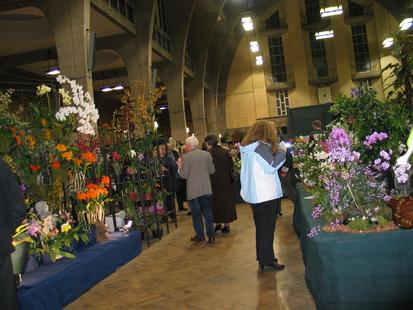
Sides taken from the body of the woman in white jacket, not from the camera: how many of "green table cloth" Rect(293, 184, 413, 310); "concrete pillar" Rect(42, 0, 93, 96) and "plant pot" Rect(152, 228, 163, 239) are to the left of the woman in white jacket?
2

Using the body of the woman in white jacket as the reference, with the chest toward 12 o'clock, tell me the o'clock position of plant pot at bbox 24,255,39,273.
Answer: The plant pot is roughly at 7 o'clock from the woman in white jacket.

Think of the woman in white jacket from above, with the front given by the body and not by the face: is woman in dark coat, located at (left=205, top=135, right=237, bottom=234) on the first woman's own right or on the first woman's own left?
on the first woman's own left

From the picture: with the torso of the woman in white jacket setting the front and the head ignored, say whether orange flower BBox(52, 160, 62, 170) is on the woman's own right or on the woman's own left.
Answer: on the woman's own left

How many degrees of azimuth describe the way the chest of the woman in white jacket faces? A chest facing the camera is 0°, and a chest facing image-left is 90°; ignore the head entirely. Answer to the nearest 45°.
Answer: approximately 225°

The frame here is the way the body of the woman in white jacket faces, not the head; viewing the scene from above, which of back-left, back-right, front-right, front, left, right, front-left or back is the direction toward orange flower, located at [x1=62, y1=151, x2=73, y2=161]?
back-left

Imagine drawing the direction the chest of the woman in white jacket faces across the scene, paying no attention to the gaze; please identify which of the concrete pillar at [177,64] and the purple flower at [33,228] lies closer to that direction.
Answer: the concrete pillar

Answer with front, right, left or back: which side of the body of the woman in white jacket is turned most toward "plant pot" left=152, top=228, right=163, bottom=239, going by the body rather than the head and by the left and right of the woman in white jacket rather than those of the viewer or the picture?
left

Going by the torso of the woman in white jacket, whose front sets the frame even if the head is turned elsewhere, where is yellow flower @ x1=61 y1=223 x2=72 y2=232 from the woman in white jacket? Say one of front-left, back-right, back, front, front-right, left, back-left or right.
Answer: back-left

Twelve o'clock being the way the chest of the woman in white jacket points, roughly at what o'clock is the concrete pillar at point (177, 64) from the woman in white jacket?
The concrete pillar is roughly at 10 o'clock from the woman in white jacket.

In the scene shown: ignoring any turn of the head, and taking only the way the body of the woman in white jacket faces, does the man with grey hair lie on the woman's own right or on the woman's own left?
on the woman's own left
